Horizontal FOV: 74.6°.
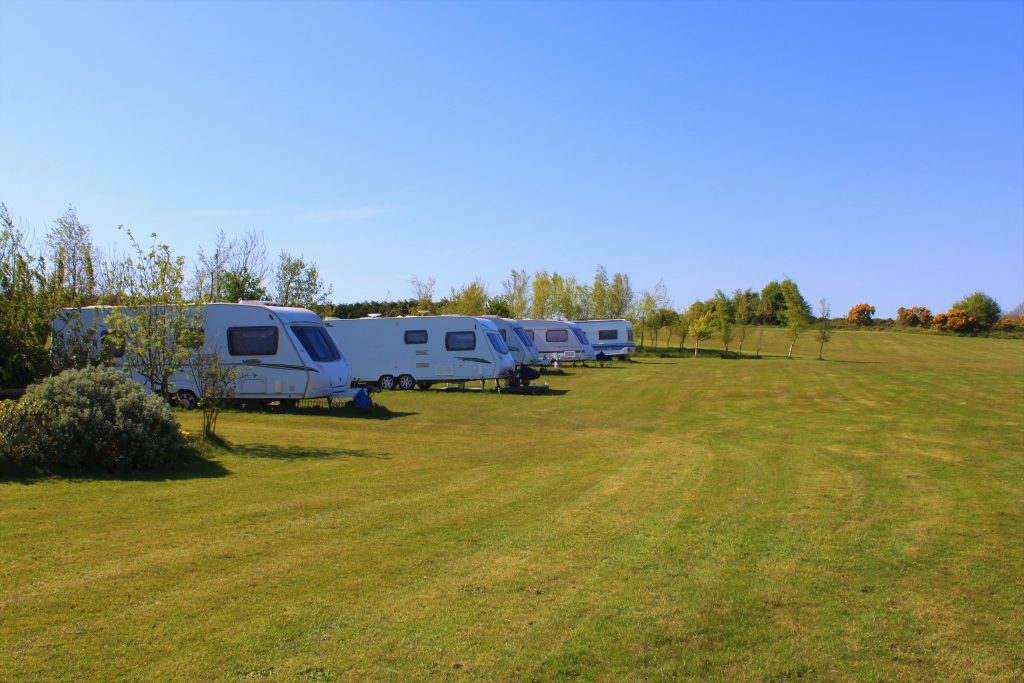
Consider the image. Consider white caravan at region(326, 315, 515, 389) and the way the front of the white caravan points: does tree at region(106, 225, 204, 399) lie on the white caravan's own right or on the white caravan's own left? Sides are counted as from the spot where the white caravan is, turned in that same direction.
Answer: on the white caravan's own right

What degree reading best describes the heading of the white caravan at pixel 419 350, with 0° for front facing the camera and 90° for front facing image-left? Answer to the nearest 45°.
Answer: approximately 270°

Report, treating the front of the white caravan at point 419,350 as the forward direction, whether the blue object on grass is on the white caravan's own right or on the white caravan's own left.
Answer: on the white caravan's own right

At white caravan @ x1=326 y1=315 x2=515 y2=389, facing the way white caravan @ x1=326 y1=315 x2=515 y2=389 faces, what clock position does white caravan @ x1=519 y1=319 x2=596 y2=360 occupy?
white caravan @ x1=519 y1=319 x2=596 y2=360 is roughly at 10 o'clock from white caravan @ x1=326 y1=315 x2=515 y2=389.

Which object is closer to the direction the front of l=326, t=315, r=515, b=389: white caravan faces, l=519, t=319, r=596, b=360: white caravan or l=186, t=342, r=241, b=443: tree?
the white caravan

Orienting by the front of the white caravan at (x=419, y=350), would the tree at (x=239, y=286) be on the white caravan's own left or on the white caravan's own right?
on the white caravan's own left

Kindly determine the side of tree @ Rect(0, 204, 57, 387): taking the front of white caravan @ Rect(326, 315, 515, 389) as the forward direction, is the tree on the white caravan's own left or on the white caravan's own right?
on the white caravan's own right

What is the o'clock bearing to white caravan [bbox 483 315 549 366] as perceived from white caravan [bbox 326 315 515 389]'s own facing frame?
white caravan [bbox 483 315 549 366] is roughly at 10 o'clock from white caravan [bbox 326 315 515 389].

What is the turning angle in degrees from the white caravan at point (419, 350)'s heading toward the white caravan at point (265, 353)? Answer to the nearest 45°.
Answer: approximately 135° to its right

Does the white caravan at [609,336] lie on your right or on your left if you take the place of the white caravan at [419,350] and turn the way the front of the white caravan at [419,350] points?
on your left
